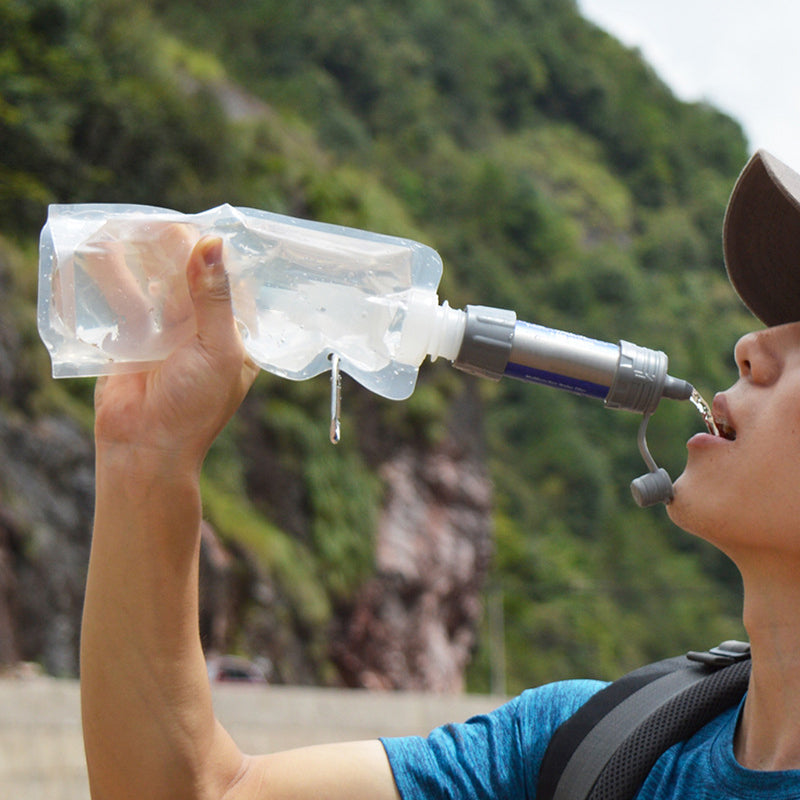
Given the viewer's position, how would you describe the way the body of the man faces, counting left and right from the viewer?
facing the viewer and to the left of the viewer

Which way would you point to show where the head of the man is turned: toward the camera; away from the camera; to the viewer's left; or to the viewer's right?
to the viewer's left
